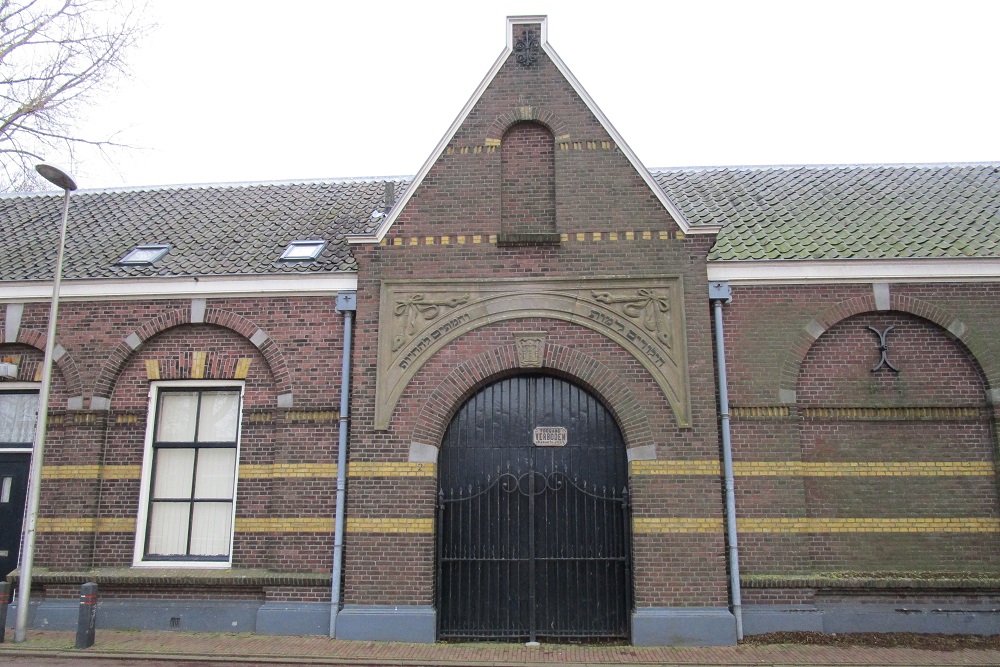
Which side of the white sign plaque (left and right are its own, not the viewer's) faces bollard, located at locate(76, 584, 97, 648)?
right

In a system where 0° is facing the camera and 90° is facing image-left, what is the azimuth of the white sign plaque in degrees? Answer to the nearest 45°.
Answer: approximately 0°

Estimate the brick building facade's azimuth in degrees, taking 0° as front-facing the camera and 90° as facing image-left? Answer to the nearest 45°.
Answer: approximately 0°

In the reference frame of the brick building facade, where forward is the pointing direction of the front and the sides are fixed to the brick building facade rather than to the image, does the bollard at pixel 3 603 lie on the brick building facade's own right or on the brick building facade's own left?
on the brick building facade's own right

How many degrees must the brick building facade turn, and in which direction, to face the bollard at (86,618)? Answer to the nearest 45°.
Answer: approximately 90° to its right

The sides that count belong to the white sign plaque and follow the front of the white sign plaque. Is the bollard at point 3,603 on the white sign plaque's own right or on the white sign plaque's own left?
on the white sign plaque's own right
